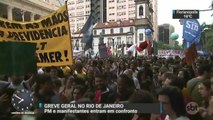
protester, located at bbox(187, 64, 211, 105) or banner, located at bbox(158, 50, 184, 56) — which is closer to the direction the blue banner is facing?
the protester

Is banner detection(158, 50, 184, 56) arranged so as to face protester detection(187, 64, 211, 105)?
yes

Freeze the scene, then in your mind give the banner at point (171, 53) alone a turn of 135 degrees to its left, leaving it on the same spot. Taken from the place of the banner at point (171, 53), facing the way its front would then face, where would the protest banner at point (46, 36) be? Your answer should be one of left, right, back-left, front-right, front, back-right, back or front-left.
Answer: back-right

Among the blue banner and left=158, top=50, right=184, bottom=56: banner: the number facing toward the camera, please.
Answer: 2
